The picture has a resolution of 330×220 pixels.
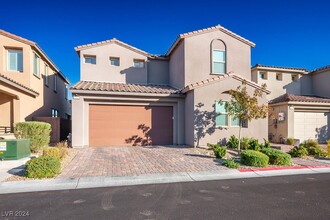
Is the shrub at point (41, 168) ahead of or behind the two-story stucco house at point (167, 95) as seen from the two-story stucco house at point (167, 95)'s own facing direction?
ahead

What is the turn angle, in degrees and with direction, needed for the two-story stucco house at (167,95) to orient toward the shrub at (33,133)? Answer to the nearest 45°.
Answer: approximately 45° to its right

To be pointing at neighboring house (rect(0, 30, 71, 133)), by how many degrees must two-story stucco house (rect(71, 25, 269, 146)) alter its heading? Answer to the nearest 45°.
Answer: approximately 90° to its right

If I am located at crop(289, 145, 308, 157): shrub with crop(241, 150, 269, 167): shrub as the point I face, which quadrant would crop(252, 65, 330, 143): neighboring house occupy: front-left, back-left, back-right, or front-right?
back-right

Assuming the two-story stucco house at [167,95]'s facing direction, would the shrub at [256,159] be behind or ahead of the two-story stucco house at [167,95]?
ahead

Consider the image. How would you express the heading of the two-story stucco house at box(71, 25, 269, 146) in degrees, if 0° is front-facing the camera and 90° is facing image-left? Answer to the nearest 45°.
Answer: approximately 0°

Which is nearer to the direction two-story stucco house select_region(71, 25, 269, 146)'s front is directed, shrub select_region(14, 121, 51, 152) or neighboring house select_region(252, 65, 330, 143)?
the shrub

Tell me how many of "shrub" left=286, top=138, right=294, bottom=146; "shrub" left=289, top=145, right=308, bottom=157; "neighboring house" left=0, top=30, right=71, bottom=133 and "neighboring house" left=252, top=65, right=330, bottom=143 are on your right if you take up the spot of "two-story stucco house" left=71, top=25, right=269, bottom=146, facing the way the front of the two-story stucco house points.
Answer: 1

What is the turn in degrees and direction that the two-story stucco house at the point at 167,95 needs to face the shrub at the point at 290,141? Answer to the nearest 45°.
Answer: approximately 90° to its left
